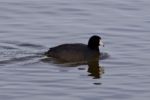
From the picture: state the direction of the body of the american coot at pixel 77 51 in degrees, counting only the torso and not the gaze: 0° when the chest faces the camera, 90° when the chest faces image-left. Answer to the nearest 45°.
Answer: approximately 270°
